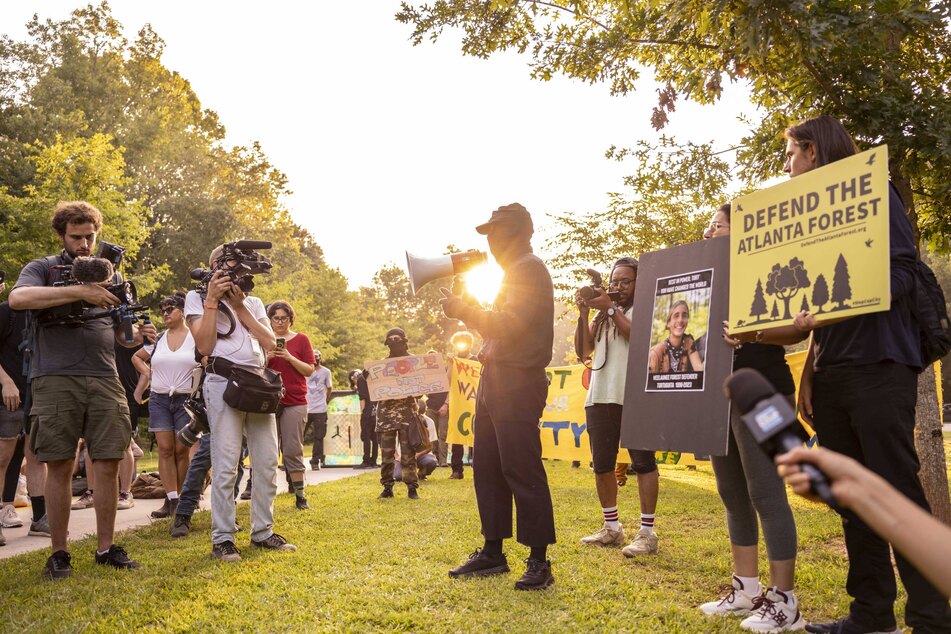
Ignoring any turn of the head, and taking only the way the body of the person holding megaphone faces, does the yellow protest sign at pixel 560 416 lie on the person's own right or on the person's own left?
on the person's own right

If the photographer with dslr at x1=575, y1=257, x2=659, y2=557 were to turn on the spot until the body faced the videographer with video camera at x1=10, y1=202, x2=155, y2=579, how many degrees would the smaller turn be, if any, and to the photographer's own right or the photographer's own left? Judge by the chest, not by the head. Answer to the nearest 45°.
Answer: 0° — they already face them

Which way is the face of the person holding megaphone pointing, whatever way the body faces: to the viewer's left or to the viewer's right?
to the viewer's left

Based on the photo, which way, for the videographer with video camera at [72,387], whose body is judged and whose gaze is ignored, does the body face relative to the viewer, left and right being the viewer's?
facing the viewer and to the right of the viewer

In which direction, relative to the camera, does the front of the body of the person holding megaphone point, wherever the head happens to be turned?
to the viewer's left

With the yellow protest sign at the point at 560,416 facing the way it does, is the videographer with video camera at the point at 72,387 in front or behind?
in front

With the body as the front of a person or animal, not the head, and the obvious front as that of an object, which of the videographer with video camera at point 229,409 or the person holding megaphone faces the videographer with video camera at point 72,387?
the person holding megaphone

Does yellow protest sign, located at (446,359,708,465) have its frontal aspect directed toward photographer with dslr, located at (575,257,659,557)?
yes

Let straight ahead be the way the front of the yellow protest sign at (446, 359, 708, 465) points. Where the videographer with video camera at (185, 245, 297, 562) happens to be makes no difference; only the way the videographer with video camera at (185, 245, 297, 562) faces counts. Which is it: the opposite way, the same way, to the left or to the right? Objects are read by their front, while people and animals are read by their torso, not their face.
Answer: to the left

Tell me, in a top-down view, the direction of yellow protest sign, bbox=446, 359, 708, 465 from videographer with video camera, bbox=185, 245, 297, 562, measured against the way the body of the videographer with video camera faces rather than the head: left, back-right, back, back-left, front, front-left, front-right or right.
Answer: left

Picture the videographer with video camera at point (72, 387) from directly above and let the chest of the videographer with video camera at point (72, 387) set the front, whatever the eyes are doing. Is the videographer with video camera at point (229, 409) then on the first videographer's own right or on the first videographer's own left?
on the first videographer's own left

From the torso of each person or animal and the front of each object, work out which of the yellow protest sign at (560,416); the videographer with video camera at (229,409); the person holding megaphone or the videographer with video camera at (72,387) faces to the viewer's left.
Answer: the person holding megaphone

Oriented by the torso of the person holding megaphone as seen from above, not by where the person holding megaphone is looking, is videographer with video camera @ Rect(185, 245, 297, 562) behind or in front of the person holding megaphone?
in front
